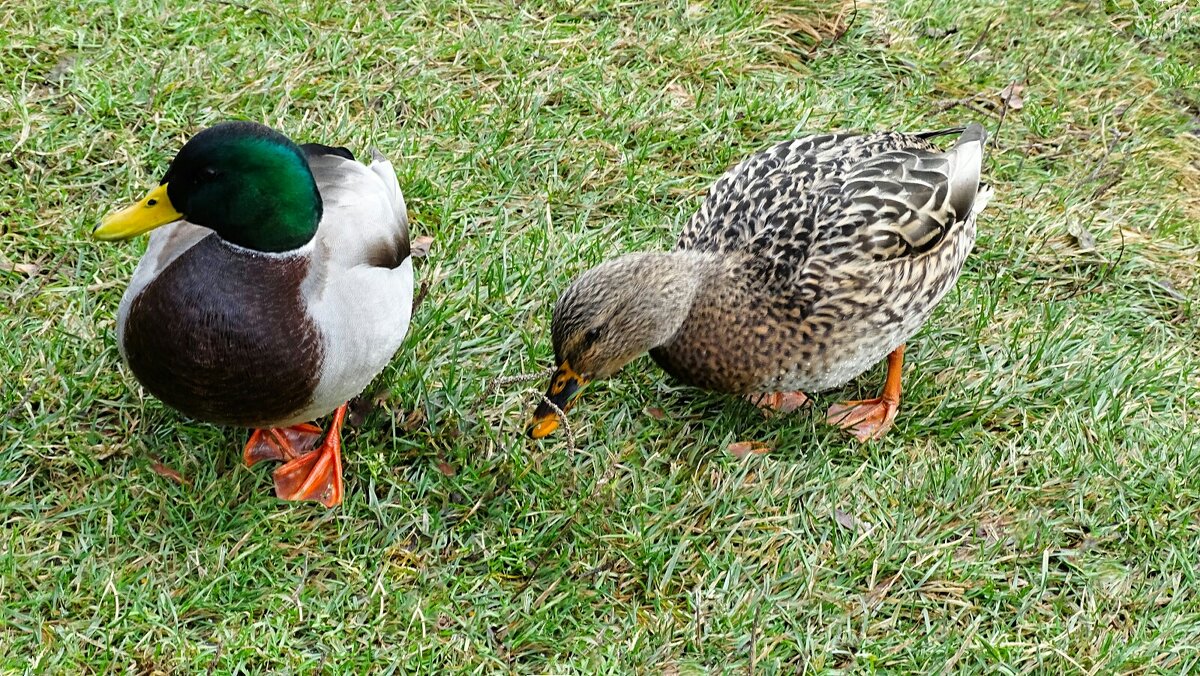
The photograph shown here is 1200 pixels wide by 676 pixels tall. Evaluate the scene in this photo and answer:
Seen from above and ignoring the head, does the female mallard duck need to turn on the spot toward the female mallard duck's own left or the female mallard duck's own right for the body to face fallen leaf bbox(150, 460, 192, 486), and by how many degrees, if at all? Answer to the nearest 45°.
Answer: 0° — it already faces it

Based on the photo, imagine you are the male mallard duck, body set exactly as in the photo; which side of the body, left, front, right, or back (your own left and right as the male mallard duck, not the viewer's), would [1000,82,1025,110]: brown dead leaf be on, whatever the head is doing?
back

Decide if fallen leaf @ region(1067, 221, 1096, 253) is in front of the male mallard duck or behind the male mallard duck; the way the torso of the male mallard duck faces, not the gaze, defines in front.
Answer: behind

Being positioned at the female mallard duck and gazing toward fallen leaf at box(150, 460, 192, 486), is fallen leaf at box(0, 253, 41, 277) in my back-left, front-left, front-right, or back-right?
front-right

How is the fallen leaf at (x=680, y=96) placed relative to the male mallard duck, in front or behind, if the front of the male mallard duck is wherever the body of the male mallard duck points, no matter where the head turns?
behind

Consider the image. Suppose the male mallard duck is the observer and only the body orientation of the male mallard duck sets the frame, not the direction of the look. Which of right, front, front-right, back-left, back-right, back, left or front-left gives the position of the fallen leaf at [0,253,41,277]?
right

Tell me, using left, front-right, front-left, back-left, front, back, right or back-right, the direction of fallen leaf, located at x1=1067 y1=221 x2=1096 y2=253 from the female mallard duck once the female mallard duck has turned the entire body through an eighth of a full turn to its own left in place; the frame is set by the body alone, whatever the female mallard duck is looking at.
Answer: back-left

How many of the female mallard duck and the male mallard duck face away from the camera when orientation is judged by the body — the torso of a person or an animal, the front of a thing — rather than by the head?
0

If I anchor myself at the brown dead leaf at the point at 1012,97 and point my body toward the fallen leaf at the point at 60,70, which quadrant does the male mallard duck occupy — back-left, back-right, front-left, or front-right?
front-left

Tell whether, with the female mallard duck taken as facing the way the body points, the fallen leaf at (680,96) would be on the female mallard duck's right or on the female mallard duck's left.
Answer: on the female mallard duck's right

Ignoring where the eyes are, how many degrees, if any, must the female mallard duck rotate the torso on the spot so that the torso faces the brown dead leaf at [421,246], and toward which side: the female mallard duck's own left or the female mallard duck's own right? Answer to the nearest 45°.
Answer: approximately 45° to the female mallard duck's own right

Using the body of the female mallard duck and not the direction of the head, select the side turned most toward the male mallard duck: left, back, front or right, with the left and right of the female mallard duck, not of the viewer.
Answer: front

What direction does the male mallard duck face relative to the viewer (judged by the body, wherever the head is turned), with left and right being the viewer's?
facing the viewer and to the left of the viewer

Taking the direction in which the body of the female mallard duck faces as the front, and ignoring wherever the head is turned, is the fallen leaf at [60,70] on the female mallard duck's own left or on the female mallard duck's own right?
on the female mallard duck's own right

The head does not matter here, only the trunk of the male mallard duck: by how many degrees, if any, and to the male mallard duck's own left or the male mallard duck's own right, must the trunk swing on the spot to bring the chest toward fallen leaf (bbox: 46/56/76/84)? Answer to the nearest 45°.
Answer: approximately 135° to the male mallard duck's own right

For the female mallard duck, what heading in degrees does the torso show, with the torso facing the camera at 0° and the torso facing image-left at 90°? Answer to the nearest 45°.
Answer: approximately 45°
